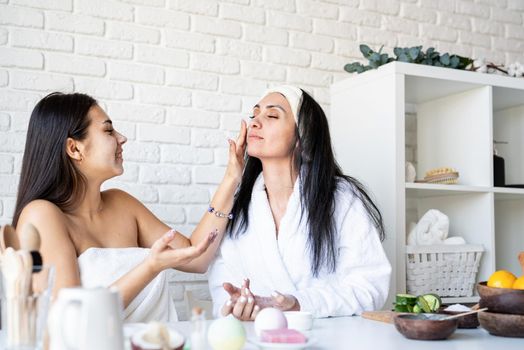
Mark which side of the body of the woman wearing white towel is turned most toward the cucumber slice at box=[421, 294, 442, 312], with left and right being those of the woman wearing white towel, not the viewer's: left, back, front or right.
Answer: front

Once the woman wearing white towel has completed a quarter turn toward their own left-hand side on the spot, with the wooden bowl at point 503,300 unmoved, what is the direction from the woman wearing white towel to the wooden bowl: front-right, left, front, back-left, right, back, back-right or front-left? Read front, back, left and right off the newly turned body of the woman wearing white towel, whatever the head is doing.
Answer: right

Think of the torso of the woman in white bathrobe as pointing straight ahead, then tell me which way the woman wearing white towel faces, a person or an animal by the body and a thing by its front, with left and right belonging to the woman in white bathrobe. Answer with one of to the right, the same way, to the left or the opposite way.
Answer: to the left

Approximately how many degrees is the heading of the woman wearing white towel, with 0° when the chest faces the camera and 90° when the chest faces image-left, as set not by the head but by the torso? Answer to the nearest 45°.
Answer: approximately 315°

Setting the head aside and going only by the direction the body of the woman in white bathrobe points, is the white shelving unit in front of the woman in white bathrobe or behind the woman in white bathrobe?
behind

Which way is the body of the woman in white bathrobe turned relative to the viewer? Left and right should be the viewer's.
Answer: facing the viewer and to the left of the viewer

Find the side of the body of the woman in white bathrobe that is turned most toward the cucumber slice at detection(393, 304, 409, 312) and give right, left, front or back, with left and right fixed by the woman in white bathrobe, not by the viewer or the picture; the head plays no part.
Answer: left

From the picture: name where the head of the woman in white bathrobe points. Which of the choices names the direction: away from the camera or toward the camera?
toward the camera

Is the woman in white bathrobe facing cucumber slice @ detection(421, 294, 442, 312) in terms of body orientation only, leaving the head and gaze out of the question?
no

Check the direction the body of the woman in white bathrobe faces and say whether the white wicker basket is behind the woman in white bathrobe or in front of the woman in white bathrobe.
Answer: behind

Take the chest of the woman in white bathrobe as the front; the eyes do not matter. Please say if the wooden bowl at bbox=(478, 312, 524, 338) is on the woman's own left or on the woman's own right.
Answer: on the woman's own left

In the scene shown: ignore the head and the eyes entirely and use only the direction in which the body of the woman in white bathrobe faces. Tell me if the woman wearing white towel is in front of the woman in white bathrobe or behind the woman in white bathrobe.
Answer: in front

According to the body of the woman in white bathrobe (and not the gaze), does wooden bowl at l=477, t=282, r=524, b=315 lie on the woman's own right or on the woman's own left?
on the woman's own left

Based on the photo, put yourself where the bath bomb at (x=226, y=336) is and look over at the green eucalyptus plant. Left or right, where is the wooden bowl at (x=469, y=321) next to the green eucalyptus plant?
right

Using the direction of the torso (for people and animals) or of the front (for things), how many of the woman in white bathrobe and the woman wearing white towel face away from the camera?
0
